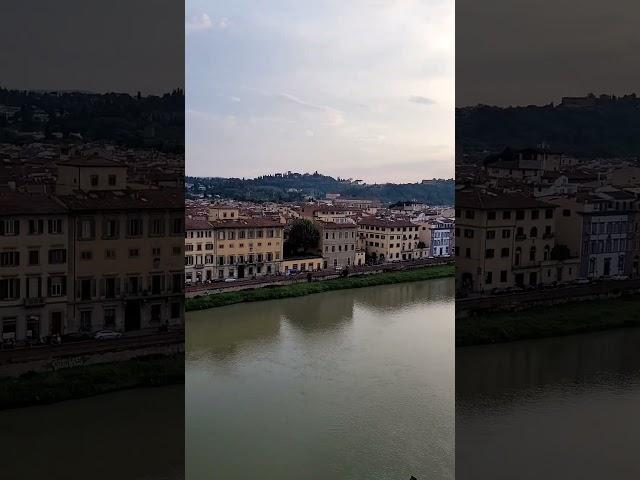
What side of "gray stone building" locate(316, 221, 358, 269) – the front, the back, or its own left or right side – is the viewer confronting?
front

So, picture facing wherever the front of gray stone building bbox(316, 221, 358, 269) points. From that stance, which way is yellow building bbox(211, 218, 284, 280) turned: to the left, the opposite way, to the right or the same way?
the same way

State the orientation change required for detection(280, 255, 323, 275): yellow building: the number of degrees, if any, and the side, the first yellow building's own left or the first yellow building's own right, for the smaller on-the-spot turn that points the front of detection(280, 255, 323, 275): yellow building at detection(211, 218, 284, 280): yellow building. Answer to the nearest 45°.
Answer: approximately 45° to the first yellow building's own right

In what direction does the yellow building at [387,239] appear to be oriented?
toward the camera

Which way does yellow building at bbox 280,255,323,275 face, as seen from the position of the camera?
facing the viewer

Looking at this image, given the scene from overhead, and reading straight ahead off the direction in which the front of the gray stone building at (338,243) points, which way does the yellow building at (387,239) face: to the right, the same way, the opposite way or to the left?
the same way

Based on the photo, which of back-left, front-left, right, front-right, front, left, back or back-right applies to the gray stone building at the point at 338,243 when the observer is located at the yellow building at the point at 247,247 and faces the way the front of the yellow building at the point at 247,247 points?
back-left
